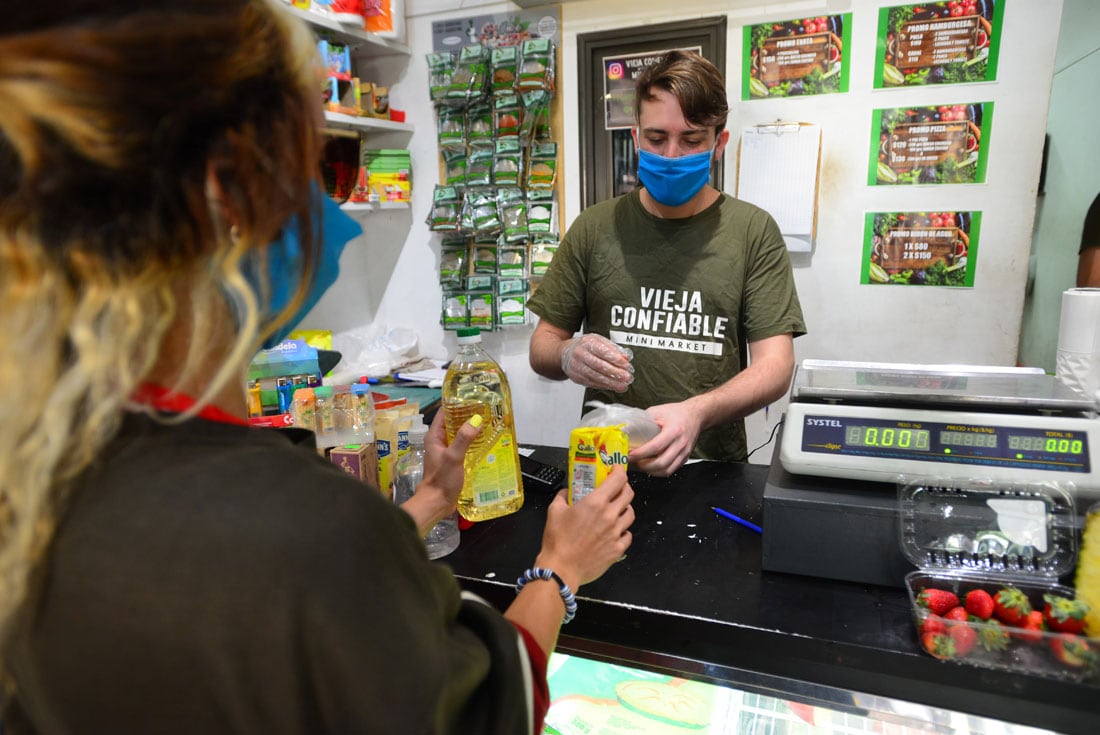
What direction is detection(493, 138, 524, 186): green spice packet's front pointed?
toward the camera

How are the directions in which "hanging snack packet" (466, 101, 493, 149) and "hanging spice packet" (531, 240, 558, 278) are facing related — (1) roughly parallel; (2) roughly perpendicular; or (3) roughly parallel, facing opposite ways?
roughly parallel

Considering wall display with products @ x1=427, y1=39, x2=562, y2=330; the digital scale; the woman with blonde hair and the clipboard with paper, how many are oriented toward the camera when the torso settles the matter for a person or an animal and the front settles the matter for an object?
3

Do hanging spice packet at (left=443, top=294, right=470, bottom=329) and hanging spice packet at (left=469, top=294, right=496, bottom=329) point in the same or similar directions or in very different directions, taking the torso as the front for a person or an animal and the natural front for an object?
same or similar directions

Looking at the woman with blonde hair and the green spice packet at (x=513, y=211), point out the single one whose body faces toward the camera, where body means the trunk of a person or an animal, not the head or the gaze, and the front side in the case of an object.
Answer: the green spice packet

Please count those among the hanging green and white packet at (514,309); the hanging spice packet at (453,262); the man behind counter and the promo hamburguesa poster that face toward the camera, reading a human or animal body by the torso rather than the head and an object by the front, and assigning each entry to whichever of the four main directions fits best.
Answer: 4

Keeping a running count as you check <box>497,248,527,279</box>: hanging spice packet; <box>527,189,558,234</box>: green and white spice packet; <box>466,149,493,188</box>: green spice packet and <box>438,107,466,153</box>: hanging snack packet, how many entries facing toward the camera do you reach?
4

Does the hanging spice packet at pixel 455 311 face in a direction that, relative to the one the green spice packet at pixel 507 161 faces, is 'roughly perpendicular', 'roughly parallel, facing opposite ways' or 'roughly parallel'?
roughly parallel

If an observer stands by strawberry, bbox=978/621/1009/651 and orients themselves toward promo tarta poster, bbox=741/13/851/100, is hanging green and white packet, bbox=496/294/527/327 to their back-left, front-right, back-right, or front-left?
front-left

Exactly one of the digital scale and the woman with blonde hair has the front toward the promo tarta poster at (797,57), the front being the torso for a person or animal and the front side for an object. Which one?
the woman with blonde hair

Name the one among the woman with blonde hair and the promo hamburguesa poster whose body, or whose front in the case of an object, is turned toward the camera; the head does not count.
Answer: the promo hamburguesa poster

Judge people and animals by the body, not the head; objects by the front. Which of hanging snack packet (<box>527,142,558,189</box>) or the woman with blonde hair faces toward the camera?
the hanging snack packet

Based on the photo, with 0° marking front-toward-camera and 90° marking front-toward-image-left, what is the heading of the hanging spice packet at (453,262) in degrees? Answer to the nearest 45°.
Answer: approximately 0°

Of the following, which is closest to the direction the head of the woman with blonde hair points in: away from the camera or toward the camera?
away from the camera

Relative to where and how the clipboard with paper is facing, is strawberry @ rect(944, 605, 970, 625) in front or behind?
in front

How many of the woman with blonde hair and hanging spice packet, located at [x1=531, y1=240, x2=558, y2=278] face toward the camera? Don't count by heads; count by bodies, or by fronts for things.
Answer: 1
